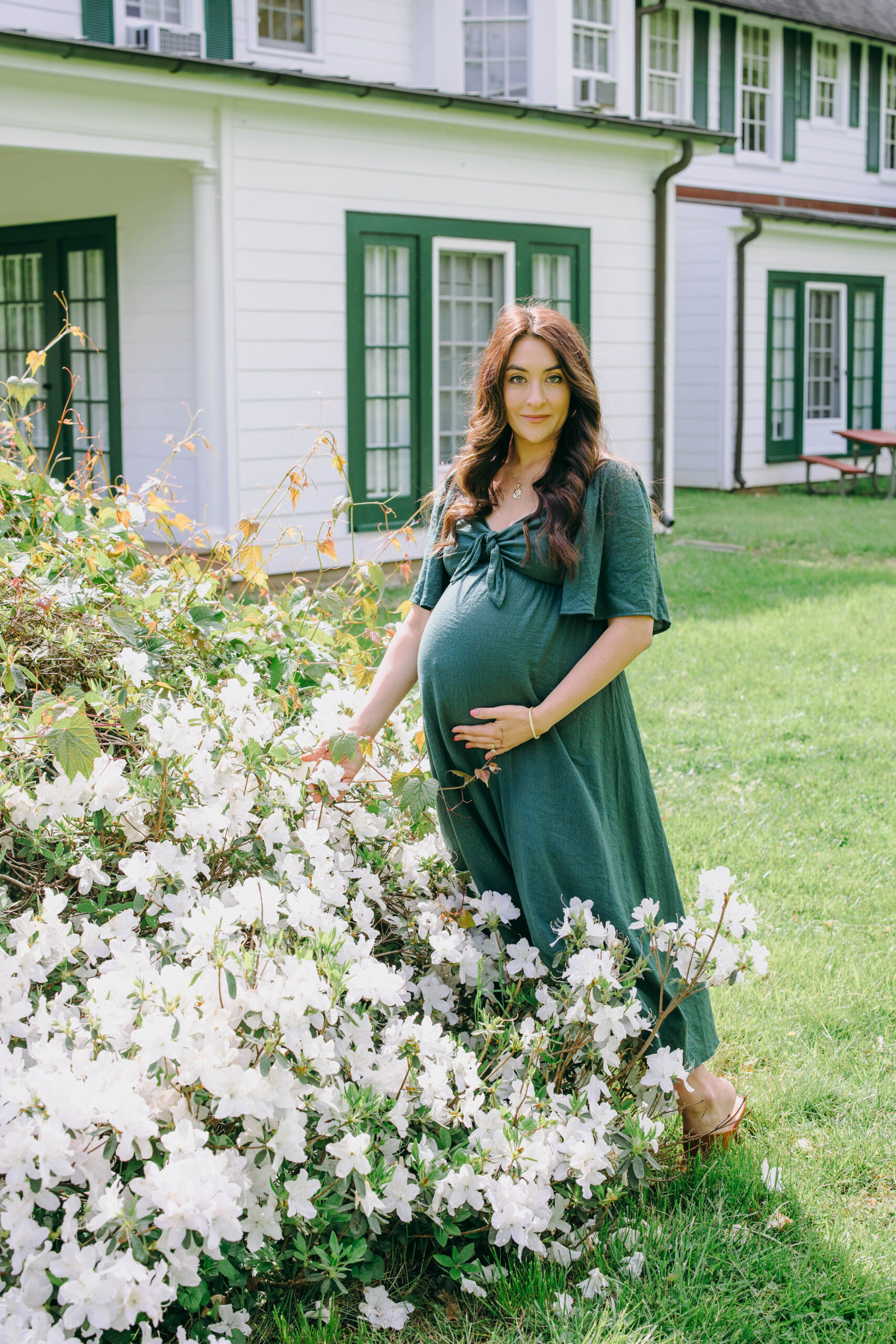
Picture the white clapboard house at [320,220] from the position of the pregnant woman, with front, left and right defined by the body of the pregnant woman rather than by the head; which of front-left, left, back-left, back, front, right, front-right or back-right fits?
back-right

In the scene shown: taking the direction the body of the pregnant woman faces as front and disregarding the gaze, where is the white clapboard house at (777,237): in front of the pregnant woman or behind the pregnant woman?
behind

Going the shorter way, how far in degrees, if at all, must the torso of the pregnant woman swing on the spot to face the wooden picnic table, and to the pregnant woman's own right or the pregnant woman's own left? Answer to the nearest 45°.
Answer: approximately 135° to the pregnant woman's own right

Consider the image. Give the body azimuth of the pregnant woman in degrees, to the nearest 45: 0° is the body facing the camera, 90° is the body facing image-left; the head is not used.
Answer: approximately 45°

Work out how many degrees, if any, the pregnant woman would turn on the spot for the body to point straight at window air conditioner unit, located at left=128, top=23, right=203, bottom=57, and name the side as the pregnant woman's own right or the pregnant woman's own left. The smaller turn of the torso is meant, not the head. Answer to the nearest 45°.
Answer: approximately 135° to the pregnant woman's own right
